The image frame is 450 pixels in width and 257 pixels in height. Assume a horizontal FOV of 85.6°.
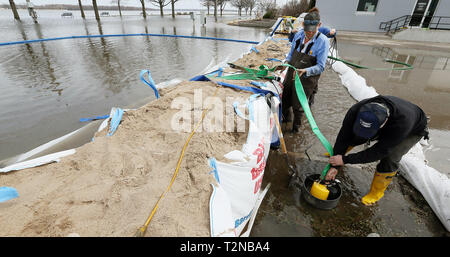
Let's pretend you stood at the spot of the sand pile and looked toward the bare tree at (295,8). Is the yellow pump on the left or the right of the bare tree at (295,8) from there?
right

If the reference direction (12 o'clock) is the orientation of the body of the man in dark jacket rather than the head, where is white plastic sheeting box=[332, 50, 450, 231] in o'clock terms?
The white plastic sheeting is roughly at 6 o'clock from the man in dark jacket.

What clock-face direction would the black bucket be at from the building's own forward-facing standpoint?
The black bucket is roughly at 12 o'clock from the building.

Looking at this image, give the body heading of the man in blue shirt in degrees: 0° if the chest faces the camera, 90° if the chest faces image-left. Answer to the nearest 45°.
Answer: approximately 45°

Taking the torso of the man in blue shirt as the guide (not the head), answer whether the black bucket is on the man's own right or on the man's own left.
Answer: on the man's own left

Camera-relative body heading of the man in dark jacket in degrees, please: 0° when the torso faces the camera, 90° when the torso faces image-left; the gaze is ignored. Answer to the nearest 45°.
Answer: approximately 45°

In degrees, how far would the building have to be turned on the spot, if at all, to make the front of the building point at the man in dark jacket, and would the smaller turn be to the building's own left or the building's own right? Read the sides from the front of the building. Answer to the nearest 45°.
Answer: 0° — it already faces them

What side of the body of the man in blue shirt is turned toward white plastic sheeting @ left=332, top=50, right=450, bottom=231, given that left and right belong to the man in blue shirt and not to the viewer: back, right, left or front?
left
